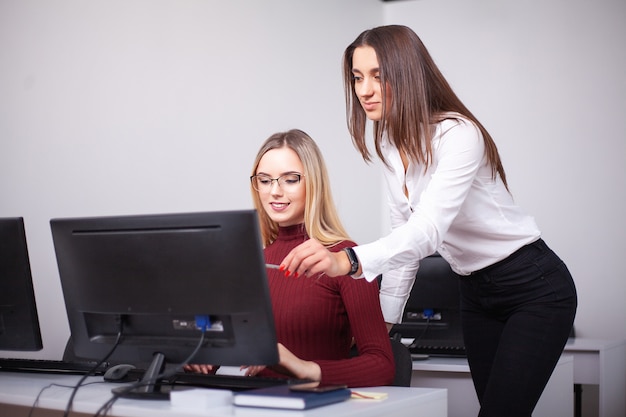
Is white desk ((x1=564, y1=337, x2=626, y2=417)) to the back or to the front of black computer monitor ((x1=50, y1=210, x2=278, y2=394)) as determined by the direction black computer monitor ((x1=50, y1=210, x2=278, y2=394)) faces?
to the front

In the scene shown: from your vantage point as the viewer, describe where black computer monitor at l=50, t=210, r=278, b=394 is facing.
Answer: facing away from the viewer and to the right of the viewer

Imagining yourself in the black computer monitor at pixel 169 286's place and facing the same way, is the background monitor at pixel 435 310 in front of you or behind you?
in front

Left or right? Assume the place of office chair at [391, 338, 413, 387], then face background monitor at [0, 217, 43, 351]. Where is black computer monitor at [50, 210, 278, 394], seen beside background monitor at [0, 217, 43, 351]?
left

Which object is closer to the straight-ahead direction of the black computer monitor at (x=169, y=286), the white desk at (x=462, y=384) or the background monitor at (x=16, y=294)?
the white desk

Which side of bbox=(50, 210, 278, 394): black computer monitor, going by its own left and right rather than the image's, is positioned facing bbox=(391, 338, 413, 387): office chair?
front

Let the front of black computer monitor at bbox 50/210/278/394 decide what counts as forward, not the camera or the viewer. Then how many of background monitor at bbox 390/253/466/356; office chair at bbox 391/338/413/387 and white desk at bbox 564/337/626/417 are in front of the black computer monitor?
3

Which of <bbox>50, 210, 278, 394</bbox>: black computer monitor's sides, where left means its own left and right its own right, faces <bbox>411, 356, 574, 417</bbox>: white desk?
front

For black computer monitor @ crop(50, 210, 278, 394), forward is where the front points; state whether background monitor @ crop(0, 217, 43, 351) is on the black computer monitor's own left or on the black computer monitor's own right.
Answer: on the black computer monitor's own left

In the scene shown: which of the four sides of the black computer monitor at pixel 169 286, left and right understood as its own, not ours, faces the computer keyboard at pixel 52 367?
left
